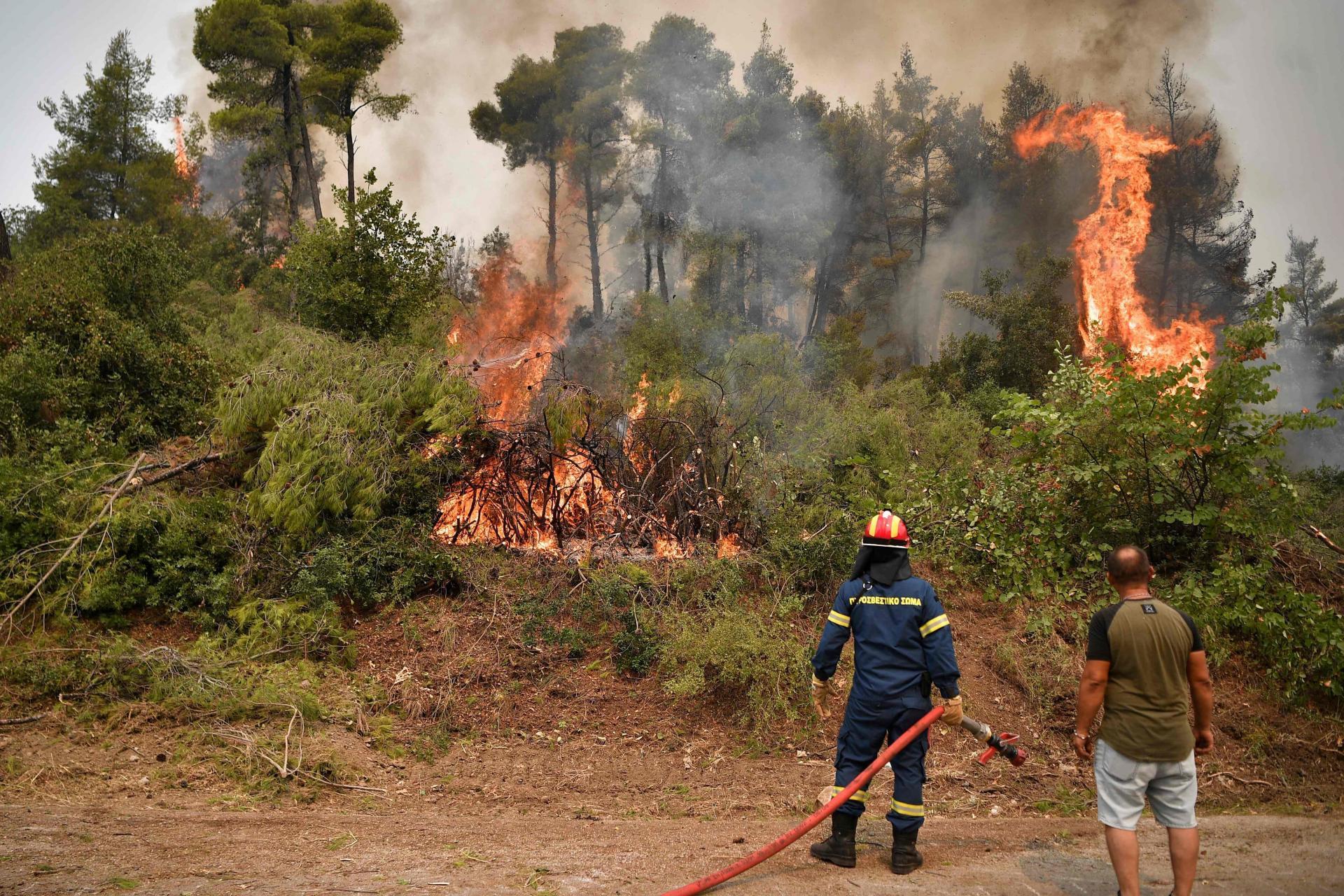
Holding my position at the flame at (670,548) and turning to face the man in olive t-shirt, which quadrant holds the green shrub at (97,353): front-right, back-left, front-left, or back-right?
back-right

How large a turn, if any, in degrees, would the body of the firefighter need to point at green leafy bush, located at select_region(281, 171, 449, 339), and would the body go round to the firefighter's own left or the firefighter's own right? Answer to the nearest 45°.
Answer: approximately 45° to the firefighter's own left

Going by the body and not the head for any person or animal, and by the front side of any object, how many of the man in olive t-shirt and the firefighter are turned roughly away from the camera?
2

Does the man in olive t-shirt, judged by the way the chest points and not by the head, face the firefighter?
no

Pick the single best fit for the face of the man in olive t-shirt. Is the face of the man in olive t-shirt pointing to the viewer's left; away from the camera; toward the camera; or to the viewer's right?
away from the camera

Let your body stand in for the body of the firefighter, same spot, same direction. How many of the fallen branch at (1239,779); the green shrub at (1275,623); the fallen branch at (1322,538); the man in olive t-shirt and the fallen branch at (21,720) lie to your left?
1

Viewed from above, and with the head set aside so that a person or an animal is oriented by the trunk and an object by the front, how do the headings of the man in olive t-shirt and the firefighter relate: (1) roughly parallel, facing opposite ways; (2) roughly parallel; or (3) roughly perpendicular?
roughly parallel

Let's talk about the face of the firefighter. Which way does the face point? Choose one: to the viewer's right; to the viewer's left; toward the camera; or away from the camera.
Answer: away from the camera

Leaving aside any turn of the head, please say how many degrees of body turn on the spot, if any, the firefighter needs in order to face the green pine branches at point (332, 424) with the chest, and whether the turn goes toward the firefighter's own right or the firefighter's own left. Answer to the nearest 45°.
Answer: approximately 45° to the firefighter's own left

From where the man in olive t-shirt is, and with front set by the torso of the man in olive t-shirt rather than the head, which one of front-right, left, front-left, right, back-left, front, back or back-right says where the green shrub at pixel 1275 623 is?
front

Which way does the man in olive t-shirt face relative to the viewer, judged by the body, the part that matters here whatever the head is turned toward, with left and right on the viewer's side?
facing away from the viewer

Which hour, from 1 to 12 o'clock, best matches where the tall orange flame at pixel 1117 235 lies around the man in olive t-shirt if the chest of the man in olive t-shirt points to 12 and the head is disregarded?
The tall orange flame is roughly at 12 o'clock from the man in olive t-shirt.

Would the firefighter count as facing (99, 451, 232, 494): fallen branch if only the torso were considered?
no

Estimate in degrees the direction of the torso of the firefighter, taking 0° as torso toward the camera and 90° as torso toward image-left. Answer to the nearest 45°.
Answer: approximately 180°
